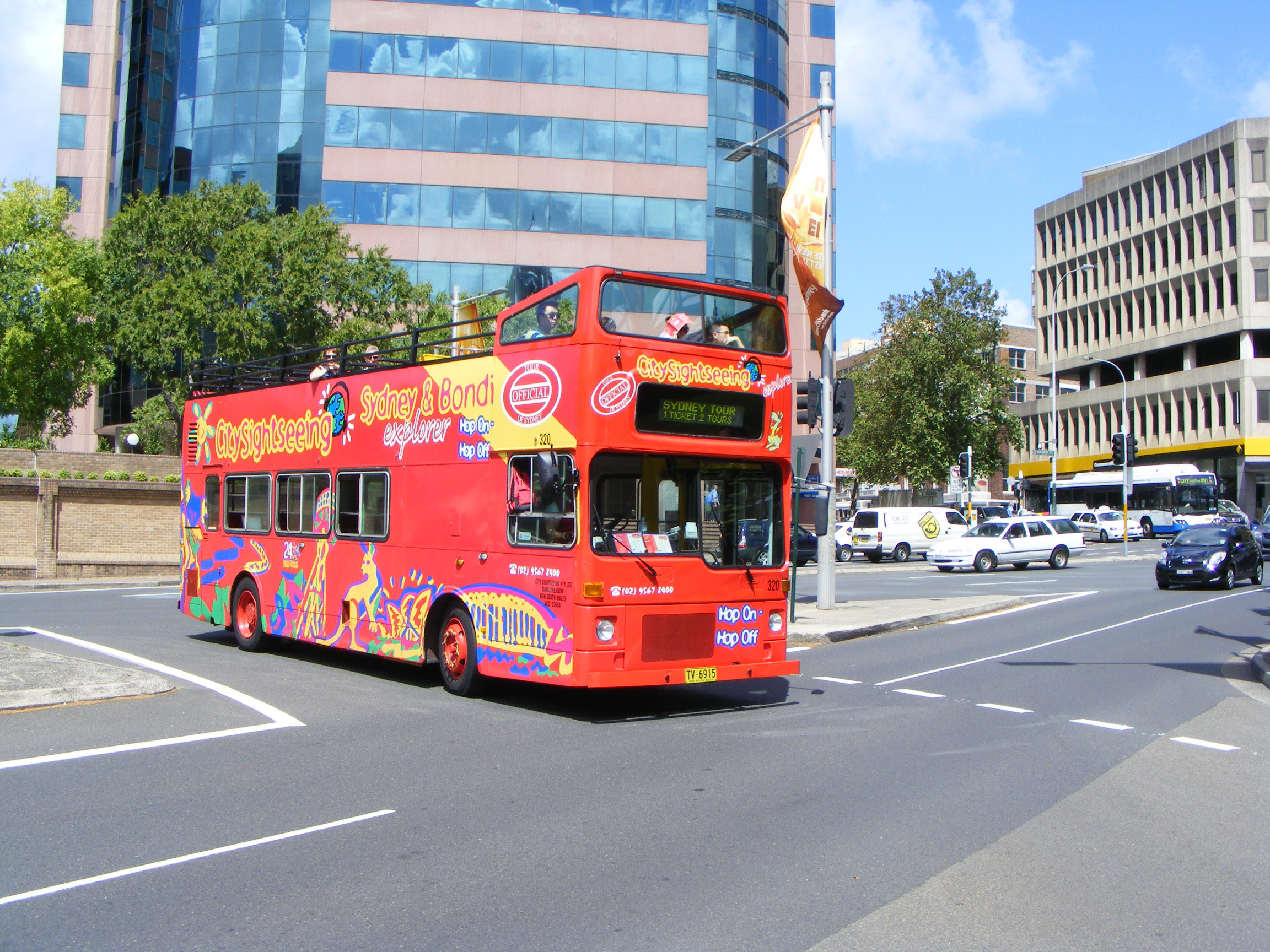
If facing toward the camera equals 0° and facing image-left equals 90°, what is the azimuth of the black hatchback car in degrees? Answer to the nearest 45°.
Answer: approximately 45°

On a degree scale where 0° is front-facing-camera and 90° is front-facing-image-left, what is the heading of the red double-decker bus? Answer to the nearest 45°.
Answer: approximately 315°

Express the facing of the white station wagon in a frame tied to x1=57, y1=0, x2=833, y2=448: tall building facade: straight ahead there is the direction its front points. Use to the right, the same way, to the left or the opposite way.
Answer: to the right

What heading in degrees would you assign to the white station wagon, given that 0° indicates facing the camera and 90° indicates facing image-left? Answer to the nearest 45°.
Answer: approximately 45°
